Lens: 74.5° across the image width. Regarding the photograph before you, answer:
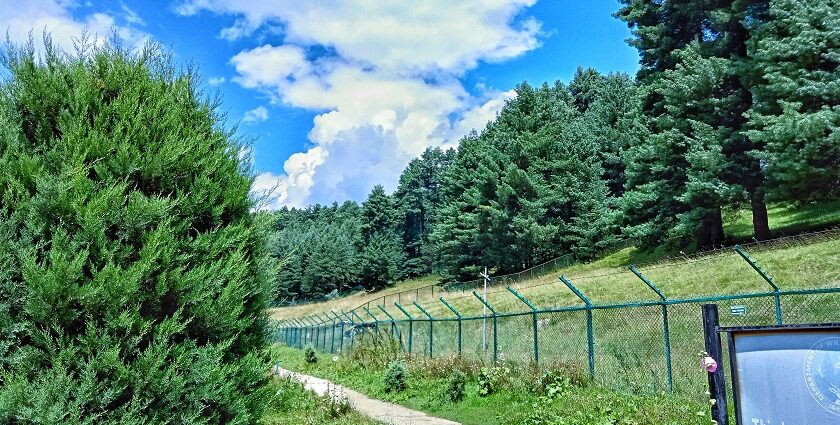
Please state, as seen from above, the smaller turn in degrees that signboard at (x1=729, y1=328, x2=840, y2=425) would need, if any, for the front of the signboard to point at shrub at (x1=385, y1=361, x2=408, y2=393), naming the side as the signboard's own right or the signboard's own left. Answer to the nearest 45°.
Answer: approximately 135° to the signboard's own right

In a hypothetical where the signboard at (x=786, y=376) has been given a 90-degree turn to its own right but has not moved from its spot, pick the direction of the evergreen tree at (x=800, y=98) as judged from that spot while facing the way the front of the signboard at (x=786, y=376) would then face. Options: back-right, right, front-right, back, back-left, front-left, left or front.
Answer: right

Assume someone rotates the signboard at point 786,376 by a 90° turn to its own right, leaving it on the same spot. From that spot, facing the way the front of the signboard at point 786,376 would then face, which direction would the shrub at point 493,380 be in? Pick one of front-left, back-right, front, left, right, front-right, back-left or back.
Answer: front-right

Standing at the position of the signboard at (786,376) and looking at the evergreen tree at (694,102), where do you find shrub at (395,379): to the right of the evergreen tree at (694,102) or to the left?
left

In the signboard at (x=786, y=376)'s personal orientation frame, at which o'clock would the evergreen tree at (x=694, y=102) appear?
The evergreen tree is roughly at 6 o'clock from the signboard.

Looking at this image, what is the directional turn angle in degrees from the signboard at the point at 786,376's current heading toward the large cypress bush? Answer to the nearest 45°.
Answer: approximately 45° to its right

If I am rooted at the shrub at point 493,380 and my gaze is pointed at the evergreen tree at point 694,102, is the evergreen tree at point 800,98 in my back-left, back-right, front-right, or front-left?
front-right

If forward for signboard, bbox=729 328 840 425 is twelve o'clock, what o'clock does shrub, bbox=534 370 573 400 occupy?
The shrub is roughly at 5 o'clock from the signboard.

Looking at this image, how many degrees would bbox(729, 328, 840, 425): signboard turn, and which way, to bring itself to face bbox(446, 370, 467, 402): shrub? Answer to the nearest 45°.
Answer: approximately 135° to its right

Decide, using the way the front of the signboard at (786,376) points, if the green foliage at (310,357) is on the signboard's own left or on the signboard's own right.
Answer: on the signboard's own right

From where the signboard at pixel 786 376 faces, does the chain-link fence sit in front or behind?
behind

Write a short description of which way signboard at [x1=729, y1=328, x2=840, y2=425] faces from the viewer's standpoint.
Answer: facing the viewer
